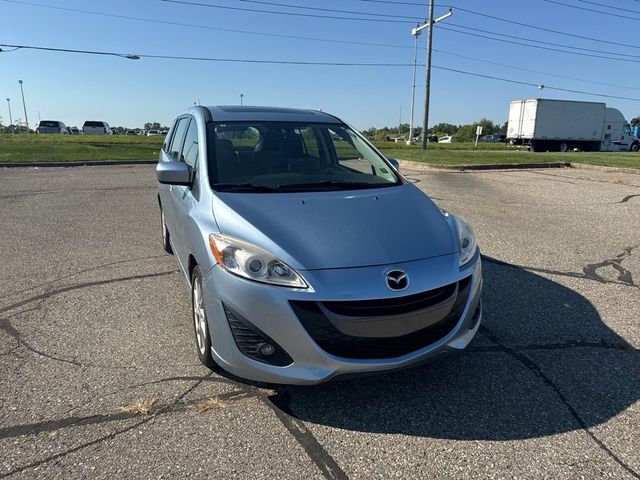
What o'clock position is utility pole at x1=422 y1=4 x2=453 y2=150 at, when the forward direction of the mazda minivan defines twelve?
The utility pole is roughly at 8 o'clock from the mazda minivan.

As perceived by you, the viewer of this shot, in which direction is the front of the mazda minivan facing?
facing the viewer and to the right of the viewer

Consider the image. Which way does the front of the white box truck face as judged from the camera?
facing away from the viewer and to the right of the viewer

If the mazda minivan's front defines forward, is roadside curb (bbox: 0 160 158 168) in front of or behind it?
behind

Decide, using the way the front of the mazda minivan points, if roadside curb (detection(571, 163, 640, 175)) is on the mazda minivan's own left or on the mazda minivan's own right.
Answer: on the mazda minivan's own left

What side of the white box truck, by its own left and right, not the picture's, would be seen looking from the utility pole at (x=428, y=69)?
back

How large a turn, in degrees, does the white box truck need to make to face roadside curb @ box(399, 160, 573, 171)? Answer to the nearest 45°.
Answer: approximately 135° to its right

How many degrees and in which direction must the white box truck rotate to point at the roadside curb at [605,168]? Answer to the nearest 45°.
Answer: approximately 135° to its right

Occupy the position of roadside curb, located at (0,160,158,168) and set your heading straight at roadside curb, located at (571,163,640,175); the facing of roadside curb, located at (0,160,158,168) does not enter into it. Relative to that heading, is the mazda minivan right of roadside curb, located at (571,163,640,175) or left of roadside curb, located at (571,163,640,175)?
right

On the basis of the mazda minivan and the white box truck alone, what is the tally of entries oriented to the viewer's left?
0
